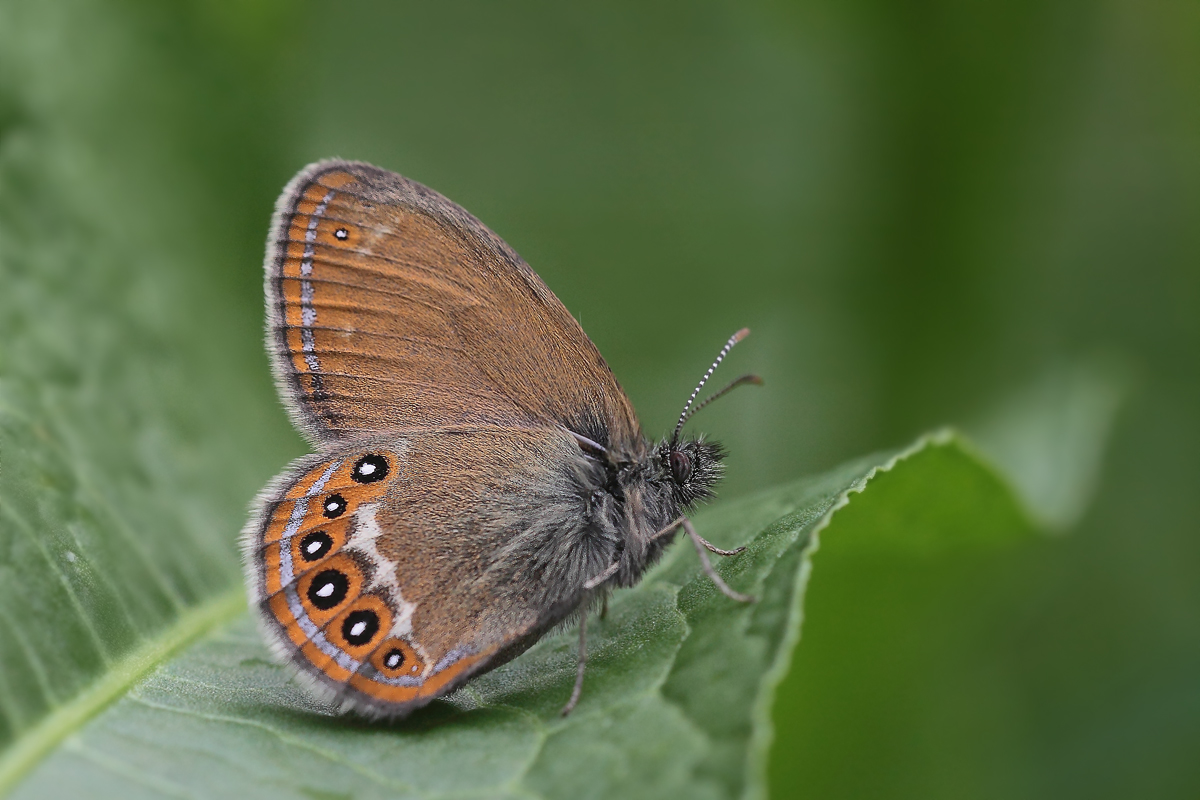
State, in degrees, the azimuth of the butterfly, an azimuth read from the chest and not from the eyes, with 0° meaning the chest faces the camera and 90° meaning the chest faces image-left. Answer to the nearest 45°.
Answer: approximately 270°
